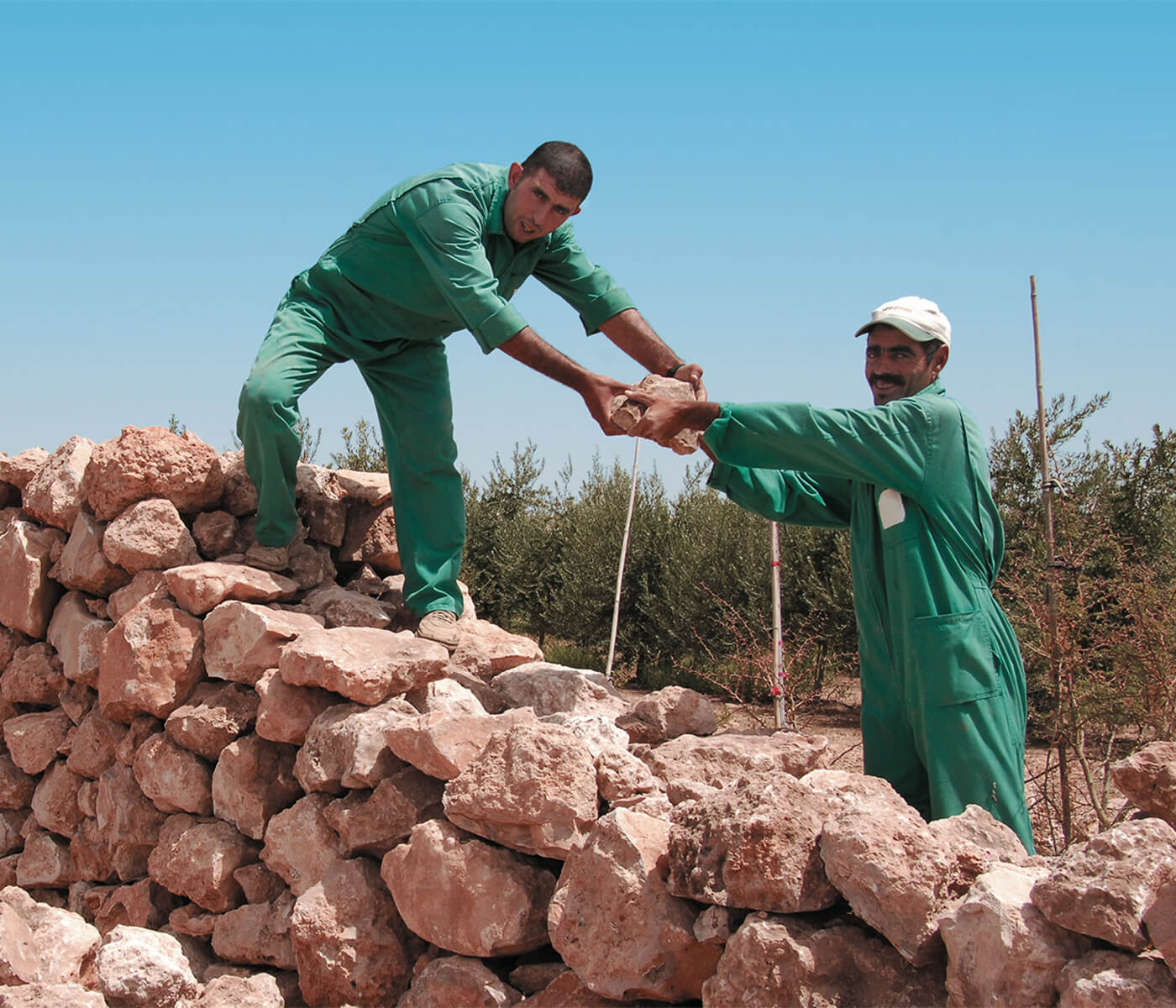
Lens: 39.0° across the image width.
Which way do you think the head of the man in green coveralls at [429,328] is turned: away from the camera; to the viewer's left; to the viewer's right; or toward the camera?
toward the camera

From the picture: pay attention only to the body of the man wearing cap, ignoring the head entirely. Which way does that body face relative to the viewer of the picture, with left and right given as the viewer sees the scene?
facing the viewer and to the left of the viewer

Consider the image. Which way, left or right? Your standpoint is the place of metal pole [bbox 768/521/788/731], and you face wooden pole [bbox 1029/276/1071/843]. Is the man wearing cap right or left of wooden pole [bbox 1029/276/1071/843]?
right

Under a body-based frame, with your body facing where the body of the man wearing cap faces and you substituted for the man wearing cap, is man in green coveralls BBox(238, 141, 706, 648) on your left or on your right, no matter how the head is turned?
on your right

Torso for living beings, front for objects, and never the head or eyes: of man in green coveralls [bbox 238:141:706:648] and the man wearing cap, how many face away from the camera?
0

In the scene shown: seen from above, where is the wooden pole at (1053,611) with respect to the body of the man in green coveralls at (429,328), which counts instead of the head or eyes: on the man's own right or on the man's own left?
on the man's own left

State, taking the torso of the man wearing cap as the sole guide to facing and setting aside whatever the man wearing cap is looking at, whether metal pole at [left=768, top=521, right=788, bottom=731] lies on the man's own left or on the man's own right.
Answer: on the man's own right

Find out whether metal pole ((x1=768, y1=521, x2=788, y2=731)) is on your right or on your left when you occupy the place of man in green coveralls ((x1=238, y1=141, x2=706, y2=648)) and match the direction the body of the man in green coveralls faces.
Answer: on your left

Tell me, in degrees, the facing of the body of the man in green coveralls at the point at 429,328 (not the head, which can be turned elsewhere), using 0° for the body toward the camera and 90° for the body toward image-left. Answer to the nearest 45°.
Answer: approximately 315°

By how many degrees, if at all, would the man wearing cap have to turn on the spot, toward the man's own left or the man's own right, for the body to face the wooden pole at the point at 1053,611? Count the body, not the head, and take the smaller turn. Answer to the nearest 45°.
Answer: approximately 135° to the man's own right
